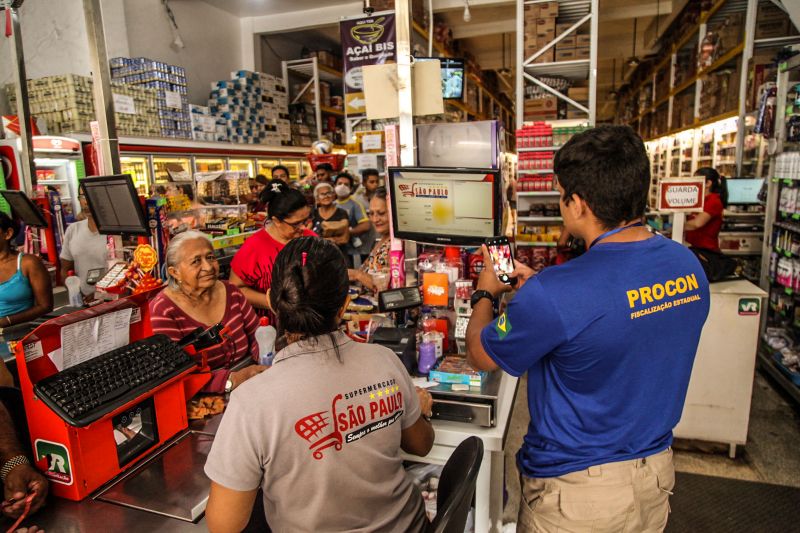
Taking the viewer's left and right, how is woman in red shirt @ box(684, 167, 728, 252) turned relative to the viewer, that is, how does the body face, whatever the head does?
facing to the left of the viewer

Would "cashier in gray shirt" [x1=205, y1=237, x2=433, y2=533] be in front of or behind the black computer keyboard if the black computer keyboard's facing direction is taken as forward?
in front

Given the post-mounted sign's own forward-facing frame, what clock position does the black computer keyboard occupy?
The black computer keyboard is roughly at 1 o'clock from the post-mounted sign.

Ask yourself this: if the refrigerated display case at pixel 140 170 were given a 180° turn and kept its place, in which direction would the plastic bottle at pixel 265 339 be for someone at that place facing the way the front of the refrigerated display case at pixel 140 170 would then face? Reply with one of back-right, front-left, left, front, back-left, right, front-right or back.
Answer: back

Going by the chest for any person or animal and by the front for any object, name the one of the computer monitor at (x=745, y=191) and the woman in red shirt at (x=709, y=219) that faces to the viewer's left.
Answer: the woman in red shirt

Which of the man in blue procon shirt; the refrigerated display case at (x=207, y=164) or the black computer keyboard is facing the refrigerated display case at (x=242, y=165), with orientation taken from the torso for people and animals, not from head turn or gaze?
the man in blue procon shirt

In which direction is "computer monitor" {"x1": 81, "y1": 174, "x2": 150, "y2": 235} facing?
toward the camera

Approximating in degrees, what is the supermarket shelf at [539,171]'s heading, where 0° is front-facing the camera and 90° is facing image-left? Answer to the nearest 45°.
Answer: approximately 0°

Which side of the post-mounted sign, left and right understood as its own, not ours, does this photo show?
front

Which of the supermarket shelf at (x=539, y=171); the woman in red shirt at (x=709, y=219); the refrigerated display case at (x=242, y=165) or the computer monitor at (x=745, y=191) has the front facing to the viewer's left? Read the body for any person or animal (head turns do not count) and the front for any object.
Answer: the woman in red shirt

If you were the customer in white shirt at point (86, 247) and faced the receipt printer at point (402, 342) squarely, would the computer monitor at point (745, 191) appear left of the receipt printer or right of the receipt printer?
left

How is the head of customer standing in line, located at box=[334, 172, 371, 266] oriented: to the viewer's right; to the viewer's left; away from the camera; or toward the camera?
toward the camera

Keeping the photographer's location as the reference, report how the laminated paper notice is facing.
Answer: facing the viewer and to the right of the viewer

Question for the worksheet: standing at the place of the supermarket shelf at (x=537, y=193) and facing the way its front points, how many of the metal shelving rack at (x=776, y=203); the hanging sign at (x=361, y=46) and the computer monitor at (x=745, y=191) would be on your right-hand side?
1

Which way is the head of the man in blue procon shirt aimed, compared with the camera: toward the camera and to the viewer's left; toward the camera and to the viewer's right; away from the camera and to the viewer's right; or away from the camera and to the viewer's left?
away from the camera and to the viewer's left

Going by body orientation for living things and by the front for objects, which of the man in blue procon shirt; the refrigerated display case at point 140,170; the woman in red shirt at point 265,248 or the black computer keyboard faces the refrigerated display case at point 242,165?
the man in blue procon shirt

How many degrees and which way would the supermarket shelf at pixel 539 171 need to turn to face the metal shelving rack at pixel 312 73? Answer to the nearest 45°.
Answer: approximately 135° to its right

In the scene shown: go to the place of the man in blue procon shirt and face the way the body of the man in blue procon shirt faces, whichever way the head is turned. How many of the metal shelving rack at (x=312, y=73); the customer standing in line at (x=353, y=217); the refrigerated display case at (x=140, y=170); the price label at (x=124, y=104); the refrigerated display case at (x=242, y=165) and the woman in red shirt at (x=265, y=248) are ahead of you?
6
